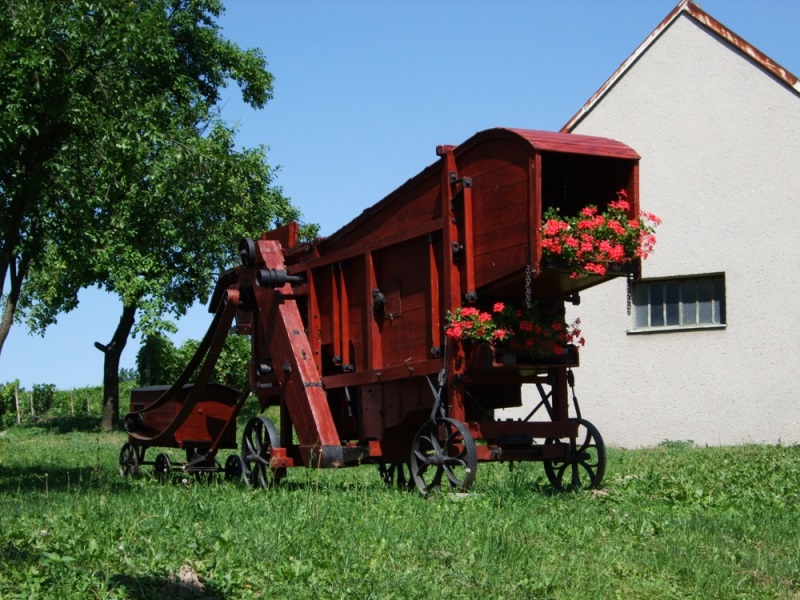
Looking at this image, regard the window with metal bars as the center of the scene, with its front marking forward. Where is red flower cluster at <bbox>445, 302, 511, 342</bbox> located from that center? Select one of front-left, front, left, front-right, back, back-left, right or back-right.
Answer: front

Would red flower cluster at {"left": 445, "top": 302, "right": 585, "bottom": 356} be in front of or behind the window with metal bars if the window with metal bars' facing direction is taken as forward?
in front

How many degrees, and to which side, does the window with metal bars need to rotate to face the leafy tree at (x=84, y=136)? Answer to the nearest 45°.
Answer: approximately 45° to its right

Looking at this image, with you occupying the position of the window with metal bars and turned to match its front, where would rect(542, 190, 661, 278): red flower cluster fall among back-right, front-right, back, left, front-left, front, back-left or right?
front

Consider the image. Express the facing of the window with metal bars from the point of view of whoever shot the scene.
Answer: facing the viewer
